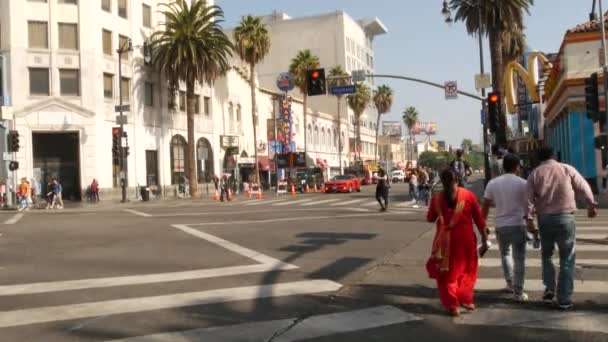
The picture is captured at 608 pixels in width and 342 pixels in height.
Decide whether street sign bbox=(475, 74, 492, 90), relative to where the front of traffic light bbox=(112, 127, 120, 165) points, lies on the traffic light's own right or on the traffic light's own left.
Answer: on the traffic light's own left

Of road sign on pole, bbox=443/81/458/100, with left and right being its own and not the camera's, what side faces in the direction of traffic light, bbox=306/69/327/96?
right

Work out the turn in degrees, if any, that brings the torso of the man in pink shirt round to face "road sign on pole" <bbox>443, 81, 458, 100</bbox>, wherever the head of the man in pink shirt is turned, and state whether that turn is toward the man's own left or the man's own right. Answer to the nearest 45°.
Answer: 0° — they already face it

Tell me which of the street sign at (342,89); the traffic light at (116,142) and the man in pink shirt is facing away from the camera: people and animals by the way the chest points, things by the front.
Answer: the man in pink shirt

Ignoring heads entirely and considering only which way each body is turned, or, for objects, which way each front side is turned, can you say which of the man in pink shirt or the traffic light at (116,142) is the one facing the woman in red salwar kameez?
the traffic light

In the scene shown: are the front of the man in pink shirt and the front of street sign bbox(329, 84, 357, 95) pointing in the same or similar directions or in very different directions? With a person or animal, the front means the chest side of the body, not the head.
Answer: very different directions

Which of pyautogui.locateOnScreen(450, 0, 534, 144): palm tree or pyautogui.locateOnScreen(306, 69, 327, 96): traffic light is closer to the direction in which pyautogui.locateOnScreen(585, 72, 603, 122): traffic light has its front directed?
the traffic light

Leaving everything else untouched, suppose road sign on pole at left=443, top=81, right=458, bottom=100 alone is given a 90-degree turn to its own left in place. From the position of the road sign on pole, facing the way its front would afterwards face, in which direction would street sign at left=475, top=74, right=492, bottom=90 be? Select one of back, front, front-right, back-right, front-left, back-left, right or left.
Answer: front-left

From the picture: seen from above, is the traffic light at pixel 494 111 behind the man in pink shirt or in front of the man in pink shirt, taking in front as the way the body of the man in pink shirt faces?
in front
